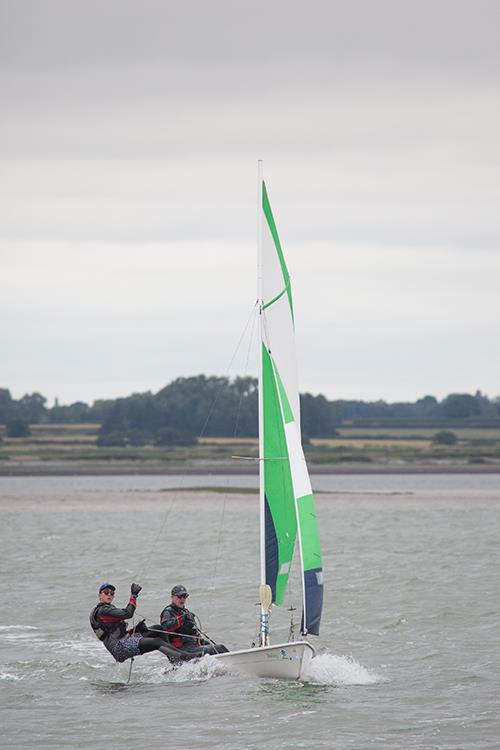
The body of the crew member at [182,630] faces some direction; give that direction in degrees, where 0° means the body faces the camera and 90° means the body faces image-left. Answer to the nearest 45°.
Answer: approximately 315°

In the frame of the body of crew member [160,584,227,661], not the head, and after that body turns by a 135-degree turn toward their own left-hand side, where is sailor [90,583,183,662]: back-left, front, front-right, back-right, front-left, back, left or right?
left

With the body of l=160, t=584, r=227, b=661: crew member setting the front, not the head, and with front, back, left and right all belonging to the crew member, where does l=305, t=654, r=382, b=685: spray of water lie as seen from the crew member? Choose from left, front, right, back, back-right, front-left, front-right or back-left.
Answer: front-left
